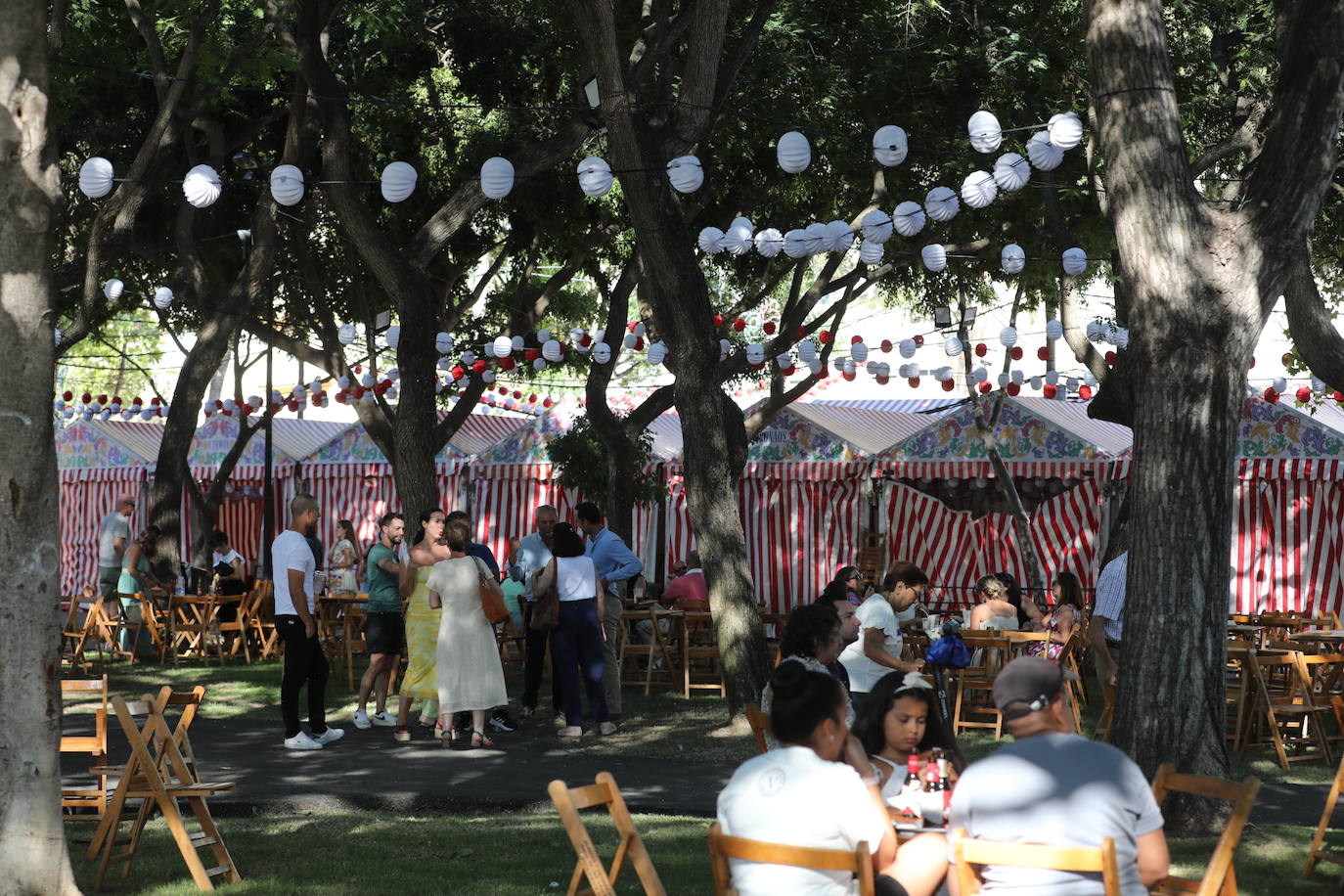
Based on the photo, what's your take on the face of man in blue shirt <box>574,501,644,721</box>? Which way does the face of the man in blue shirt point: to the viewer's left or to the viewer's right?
to the viewer's left

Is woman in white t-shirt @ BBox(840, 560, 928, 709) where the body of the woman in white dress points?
no

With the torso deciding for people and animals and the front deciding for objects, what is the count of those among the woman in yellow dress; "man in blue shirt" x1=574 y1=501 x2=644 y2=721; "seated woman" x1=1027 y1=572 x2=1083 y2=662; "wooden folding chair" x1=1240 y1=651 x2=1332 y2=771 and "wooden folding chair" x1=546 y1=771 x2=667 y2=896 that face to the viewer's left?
2

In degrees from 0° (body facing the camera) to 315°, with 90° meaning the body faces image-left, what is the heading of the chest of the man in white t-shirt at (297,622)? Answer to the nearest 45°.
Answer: approximately 270°

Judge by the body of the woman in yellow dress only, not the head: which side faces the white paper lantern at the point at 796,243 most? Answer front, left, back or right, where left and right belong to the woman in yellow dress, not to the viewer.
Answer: left

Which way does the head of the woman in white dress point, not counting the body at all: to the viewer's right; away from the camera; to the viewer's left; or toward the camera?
away from the camera

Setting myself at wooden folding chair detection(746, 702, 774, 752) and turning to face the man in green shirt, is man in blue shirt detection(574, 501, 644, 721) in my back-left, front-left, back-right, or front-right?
front-right

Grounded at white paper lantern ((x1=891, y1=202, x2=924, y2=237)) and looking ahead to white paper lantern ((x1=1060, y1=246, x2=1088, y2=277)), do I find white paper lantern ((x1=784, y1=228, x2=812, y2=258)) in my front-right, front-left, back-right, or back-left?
front-left

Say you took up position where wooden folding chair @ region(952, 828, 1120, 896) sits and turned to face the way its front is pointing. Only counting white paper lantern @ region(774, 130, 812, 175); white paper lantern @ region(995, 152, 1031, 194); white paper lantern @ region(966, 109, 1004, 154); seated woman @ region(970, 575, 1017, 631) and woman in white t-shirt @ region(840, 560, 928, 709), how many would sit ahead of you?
5

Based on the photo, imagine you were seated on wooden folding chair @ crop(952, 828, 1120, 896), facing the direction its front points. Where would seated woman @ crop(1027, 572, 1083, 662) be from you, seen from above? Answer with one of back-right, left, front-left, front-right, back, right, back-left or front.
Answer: front

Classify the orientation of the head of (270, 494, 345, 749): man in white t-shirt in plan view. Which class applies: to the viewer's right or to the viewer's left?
to the viewer's right

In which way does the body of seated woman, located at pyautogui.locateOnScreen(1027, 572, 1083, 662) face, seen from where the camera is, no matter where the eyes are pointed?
to the viewer's left

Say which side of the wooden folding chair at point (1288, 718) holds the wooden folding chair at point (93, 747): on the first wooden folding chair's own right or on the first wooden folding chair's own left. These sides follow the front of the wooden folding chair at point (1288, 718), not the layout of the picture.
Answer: on the first wooden folding chair's own right

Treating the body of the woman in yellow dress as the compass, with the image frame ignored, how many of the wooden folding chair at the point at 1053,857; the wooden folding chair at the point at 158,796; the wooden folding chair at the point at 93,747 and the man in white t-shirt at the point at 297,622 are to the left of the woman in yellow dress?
0
